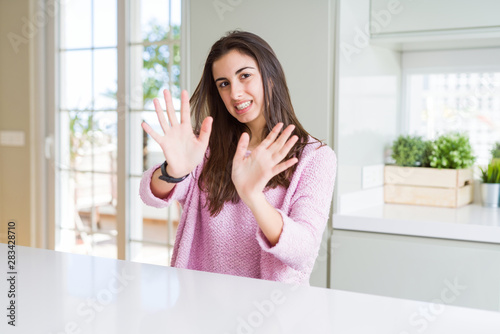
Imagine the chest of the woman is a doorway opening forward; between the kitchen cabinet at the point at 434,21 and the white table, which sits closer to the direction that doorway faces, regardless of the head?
the white table

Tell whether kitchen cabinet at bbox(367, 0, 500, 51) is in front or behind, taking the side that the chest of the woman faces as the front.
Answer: behind

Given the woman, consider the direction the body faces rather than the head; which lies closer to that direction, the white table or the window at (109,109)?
the white table

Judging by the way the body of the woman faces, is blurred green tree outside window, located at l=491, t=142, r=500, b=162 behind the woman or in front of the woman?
behind

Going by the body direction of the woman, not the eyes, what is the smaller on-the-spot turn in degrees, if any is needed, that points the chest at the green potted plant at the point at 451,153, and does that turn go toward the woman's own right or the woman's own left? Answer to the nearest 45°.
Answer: approximately 180°

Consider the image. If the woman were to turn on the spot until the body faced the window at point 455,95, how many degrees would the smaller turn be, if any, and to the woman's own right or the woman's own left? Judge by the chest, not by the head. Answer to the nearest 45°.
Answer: approximately 180°

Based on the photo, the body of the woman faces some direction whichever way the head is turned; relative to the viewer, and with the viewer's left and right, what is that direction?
facing the viewer and to the left of the viewer

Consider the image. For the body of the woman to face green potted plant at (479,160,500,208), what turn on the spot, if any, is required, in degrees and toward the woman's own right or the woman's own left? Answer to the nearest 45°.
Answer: approximately 180°

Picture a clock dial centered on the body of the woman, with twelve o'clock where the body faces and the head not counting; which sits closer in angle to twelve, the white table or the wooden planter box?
the white table

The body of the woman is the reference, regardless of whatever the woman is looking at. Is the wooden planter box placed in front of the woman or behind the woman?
behind
